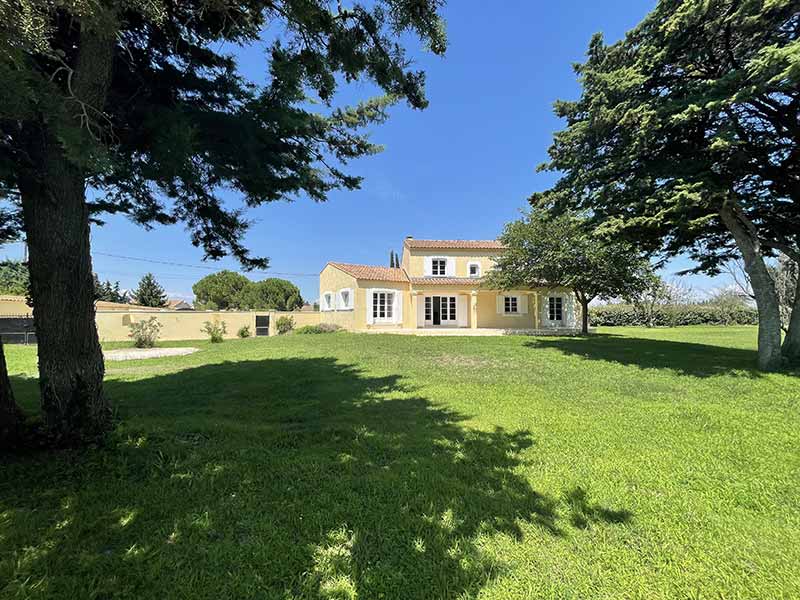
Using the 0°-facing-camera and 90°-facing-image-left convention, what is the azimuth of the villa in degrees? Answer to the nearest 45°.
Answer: approximately 0°

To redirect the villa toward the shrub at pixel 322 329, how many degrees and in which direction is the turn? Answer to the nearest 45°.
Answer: approximately 45° to its right

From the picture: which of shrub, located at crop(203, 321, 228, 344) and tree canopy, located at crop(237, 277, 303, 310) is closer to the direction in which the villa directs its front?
the shrub

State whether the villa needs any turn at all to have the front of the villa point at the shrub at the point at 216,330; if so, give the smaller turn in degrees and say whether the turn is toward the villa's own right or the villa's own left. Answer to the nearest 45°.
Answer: approximately 45° to the villa's own right

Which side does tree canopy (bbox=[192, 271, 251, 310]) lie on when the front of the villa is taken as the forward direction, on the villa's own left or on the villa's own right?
on the villa's own right

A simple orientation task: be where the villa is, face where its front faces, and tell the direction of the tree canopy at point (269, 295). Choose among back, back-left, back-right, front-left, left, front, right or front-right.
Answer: back-right

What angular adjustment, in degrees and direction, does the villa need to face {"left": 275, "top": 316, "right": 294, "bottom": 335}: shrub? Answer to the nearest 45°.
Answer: approximately 90° to its right

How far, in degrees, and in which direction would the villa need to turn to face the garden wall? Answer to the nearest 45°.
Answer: approximately 90° to its right

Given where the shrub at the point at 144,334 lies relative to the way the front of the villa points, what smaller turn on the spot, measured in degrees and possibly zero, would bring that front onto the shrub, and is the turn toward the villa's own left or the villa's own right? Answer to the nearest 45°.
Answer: approximately 45° to the villa's own right

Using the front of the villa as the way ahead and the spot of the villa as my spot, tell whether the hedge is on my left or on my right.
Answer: on my left
